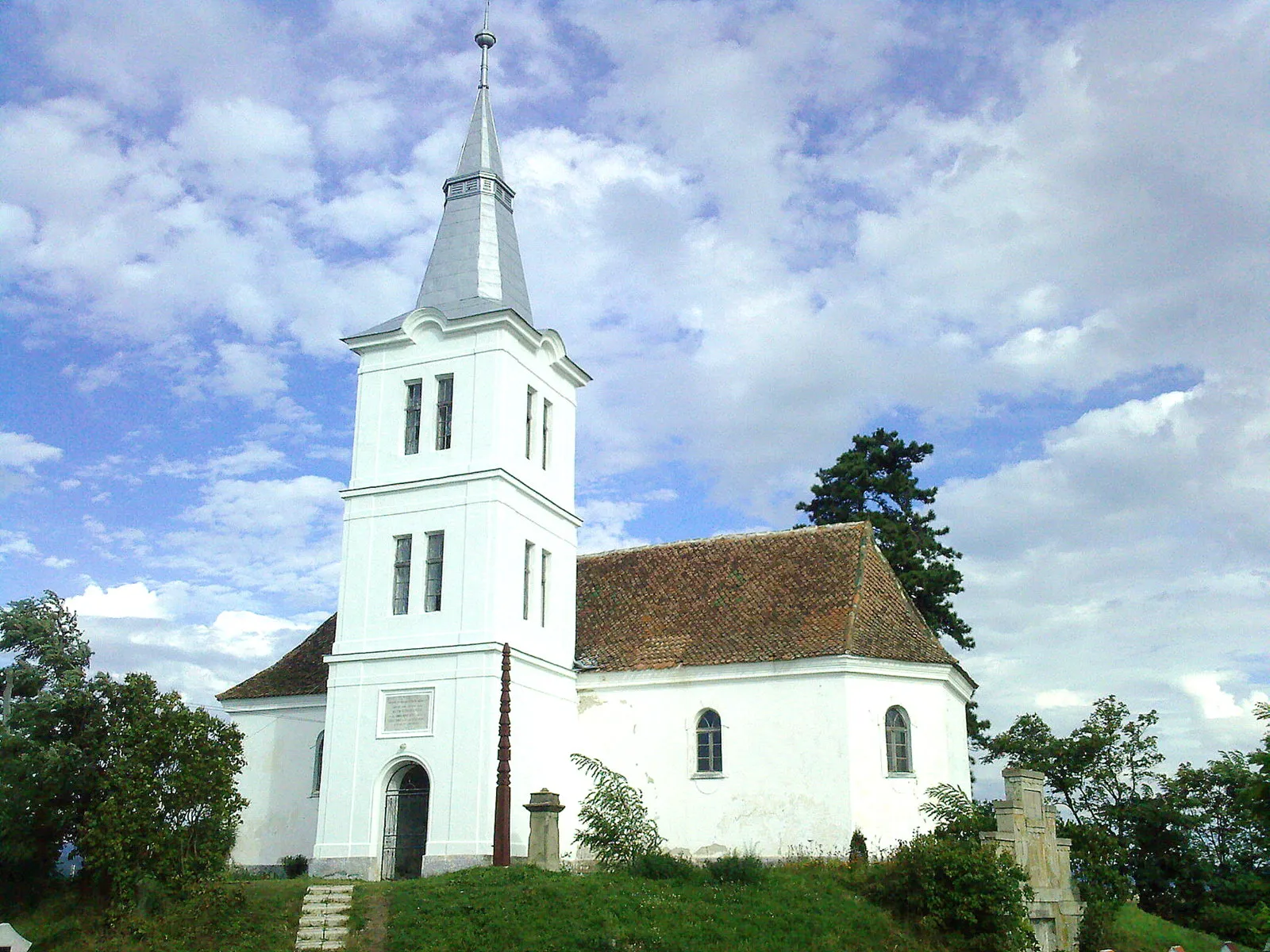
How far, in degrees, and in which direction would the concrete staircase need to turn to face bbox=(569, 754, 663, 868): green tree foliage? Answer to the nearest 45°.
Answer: approximately 90° to its left

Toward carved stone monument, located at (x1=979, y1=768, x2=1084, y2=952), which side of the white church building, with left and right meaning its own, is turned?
left

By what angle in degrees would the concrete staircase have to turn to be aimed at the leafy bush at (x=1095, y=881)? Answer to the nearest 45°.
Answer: approximately 90° to its left

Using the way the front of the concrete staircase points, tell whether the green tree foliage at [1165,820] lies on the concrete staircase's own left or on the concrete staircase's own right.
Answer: on the concrete staircase's own left

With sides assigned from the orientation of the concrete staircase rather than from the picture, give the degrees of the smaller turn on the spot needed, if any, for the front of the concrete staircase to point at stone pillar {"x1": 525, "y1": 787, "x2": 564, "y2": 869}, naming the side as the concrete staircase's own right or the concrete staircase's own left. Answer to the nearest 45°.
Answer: approximately 135° to the concrete staircase's own left

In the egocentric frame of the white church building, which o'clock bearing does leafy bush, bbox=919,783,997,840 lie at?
The leafy bush is roughly at 8 o'clock from the white church building.

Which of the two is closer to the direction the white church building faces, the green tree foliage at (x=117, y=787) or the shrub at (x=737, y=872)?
the green tree foliage

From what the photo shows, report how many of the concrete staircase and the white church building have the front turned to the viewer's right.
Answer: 0

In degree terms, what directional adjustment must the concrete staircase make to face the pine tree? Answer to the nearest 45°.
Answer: approximately 135° to its left

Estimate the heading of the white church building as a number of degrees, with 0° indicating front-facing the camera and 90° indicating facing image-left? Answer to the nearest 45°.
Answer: approximately 45°

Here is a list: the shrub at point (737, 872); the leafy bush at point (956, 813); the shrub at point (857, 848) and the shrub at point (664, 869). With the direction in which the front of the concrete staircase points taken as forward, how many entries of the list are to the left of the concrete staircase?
4
